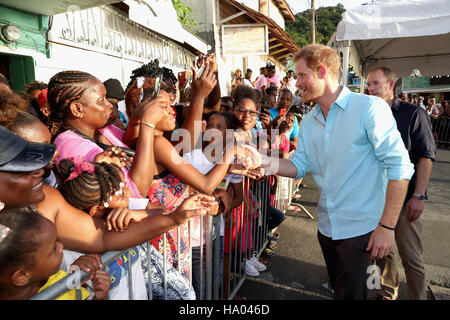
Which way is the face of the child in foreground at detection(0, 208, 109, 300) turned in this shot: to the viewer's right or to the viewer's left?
to the viewer's right

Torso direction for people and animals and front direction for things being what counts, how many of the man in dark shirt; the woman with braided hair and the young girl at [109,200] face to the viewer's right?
2

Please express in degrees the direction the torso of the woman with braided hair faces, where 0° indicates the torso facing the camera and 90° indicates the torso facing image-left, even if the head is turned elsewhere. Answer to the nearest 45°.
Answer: approximately 270°

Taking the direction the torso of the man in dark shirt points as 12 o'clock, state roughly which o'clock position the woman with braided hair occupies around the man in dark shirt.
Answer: The woman with braided hair is roughly at 12 o'clock from the man in dark shirt.

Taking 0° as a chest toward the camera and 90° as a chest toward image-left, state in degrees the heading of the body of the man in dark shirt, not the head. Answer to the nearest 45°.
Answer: approximately 45°

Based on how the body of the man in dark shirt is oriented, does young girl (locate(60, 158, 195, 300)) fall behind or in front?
in front

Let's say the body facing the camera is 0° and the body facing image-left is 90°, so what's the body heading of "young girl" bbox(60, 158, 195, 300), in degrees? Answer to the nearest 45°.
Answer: approximately 270°

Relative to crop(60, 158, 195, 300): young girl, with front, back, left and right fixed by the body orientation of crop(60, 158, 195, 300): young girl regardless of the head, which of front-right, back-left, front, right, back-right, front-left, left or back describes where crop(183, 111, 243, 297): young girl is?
front-left
